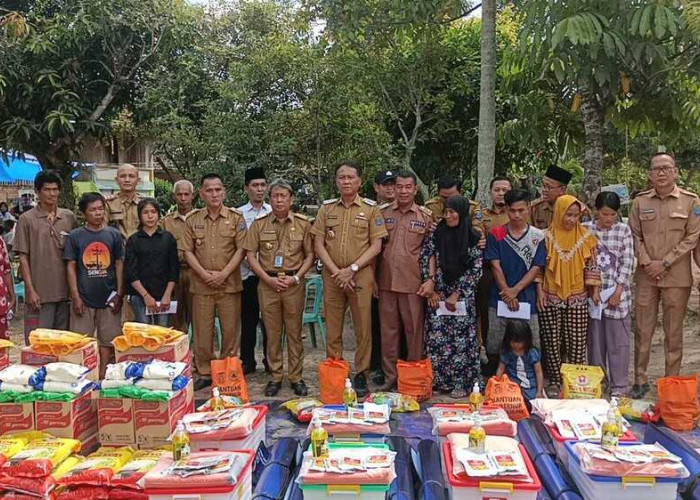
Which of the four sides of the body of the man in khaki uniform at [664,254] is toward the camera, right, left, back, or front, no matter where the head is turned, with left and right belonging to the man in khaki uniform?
front

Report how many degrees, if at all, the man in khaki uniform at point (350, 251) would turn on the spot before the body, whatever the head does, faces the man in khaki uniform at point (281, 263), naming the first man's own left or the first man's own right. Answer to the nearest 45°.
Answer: approximately 90° to the first man's own right

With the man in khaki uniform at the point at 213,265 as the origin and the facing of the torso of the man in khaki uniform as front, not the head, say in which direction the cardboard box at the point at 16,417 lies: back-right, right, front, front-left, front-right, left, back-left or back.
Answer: front-right

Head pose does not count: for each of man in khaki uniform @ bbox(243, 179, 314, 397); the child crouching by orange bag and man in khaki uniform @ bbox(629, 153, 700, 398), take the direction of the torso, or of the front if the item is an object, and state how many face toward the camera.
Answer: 3

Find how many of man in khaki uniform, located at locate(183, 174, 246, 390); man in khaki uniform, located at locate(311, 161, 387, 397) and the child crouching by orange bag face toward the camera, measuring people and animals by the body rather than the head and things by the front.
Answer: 3

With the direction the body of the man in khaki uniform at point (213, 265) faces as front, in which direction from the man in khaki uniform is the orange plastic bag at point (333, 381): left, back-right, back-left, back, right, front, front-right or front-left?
front-left

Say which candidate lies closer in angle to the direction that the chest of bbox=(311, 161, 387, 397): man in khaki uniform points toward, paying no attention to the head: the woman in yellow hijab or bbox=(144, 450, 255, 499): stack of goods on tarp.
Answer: the stack of goods on tarp

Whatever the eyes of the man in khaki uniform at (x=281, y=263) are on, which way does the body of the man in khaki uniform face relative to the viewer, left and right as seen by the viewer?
facing the viewer

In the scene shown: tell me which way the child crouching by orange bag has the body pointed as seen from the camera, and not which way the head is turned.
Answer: toward the camera

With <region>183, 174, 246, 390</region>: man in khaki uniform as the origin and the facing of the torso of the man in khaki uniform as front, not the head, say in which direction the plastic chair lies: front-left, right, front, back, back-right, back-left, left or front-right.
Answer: back-left

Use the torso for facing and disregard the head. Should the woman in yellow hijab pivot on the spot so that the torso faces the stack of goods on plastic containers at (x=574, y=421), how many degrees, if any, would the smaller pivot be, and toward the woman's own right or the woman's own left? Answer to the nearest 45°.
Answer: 0° — they already face it
